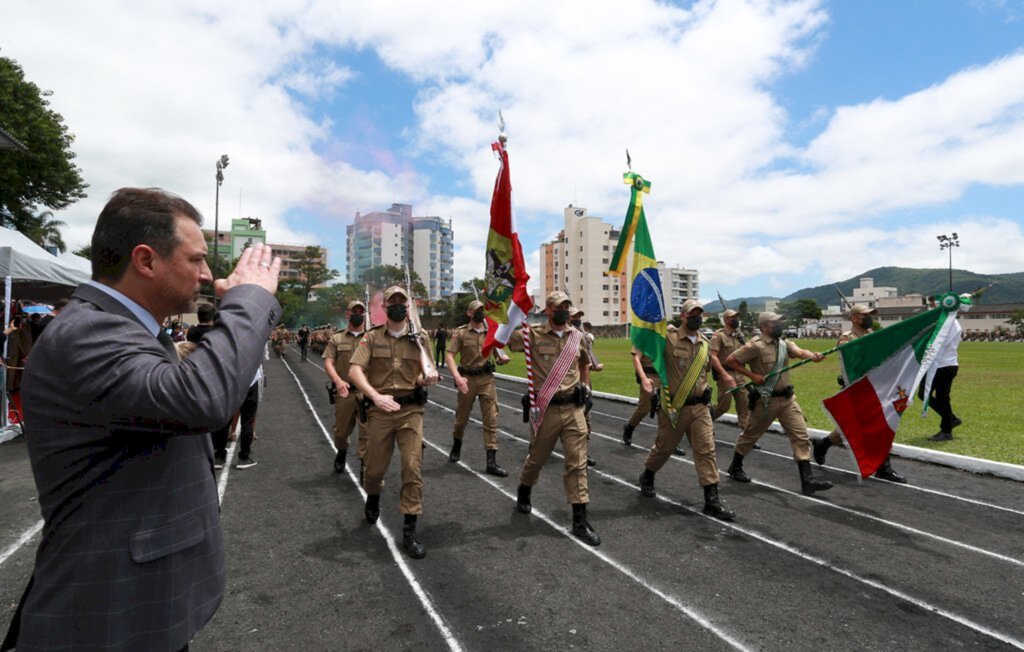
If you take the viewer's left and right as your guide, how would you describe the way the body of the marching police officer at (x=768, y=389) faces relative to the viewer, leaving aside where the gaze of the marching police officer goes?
facing the viewer and to the right of the viewer

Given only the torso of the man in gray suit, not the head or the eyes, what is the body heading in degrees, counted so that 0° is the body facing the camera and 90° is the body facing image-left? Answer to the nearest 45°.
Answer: approximately 270°

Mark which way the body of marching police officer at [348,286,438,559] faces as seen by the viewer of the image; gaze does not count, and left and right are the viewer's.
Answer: facing the viewer

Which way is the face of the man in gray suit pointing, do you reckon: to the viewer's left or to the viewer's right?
to the viewer's right

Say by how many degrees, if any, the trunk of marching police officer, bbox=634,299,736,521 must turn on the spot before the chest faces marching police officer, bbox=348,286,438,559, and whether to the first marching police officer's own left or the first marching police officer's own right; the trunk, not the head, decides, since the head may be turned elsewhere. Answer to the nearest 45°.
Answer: approximately 90° to the first marching police officer's own right

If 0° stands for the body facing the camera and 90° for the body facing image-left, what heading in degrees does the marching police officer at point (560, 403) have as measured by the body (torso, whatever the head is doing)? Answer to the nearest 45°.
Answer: approximately 315°

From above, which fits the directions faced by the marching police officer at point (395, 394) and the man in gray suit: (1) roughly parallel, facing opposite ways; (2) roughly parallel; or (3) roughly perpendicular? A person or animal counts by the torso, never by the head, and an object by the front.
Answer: roughly perpendicular

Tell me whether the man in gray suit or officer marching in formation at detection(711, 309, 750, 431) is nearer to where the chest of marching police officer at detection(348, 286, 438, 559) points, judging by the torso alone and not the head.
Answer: the man in gray suit

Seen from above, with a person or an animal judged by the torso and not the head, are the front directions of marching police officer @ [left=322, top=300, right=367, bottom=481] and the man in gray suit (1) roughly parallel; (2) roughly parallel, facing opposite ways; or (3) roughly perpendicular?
roughly perpendicular

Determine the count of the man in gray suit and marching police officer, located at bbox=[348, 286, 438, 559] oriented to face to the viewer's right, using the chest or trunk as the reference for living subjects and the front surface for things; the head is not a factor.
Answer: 1

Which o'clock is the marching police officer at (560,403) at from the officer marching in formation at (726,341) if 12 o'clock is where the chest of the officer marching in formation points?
The marching police officer is roughly at 2 o'clock from the officer marching in formation.

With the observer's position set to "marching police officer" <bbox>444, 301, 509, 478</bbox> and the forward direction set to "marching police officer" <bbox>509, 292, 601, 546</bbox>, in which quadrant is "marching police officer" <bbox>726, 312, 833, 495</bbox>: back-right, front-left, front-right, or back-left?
front-left

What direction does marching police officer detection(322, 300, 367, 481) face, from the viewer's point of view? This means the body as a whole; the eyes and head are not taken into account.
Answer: toward the camera

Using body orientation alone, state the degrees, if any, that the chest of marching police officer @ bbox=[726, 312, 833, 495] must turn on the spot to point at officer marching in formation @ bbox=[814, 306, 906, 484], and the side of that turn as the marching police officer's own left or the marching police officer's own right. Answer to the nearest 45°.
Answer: approximately 90° to the marching police officer's own left
